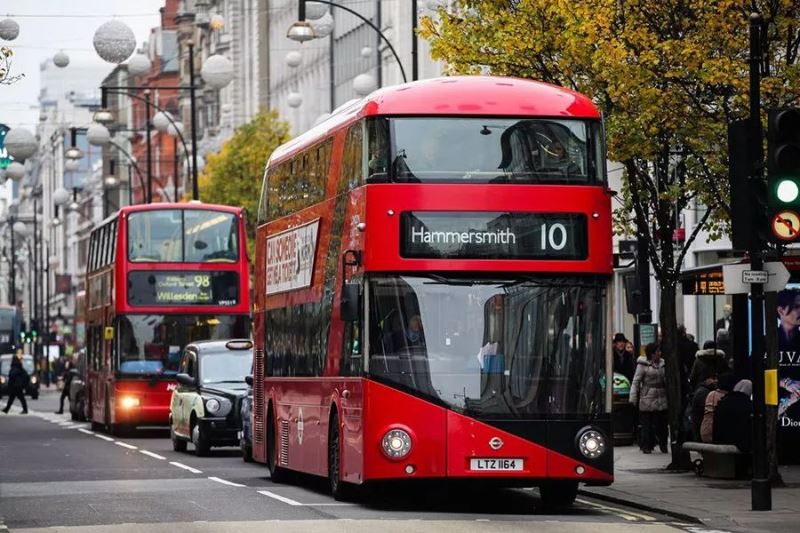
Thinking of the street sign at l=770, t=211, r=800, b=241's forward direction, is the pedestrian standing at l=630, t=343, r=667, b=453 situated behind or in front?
behind

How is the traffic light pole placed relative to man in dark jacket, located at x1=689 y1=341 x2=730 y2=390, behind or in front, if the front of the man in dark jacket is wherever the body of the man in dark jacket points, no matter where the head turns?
behind

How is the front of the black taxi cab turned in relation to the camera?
facing the viewer and to the right of the viewer

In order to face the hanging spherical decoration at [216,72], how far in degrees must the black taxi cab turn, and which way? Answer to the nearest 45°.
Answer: approximately 135° to its left

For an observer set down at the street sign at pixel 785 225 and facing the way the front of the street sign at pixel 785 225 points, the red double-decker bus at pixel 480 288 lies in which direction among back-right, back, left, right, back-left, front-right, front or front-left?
right

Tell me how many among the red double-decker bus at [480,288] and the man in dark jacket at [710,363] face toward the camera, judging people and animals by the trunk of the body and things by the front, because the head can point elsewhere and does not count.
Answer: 1

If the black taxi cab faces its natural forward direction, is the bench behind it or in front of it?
in front

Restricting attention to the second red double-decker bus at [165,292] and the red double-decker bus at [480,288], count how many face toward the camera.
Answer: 2
